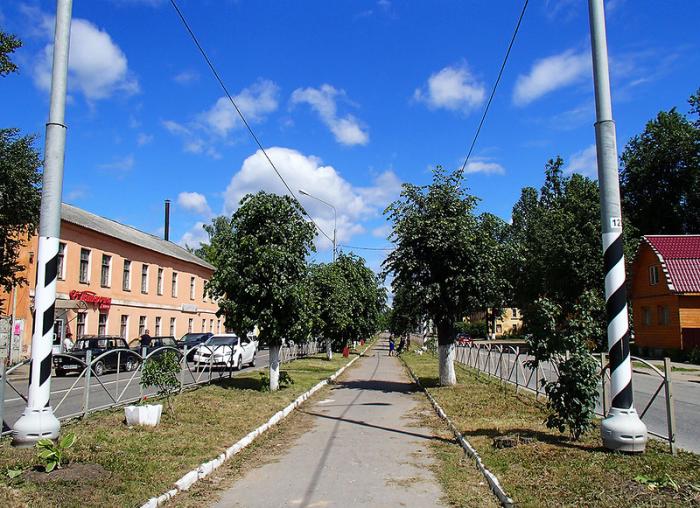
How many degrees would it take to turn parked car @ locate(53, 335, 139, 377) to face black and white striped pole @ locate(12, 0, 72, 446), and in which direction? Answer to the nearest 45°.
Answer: approximately 45° to its left

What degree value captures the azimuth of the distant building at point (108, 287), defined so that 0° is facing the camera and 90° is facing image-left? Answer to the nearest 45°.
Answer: approximately 315°

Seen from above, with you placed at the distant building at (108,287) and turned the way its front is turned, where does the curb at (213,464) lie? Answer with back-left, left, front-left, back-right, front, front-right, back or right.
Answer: front-right

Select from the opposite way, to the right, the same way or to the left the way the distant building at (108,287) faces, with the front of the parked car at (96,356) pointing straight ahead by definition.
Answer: to the left

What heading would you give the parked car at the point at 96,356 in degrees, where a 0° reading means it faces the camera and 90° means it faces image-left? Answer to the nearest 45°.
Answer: approximately 45°

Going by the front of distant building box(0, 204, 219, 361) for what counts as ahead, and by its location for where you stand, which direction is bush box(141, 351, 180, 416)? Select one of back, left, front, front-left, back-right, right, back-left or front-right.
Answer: front-right

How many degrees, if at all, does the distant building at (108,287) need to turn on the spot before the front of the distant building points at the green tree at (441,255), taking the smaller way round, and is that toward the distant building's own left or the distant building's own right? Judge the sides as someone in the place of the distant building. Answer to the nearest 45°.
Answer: approximately 45° to the distant building's own right

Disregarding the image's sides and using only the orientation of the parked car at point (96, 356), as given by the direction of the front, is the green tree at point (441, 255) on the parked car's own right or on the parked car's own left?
on the parked car's own left

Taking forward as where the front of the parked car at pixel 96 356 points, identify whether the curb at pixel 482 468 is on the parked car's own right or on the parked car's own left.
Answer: on the parked car's own left
